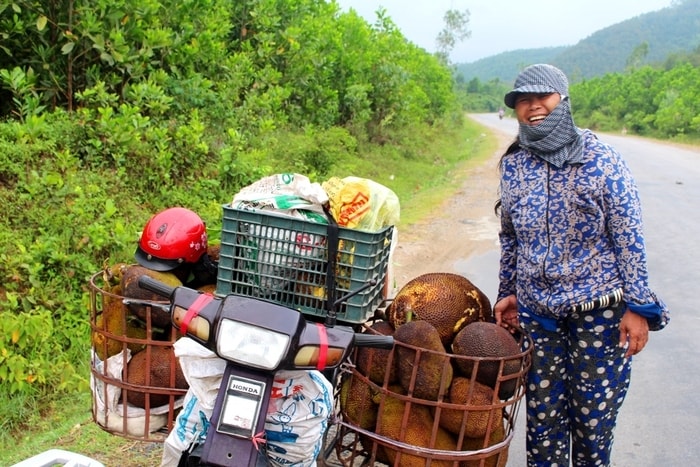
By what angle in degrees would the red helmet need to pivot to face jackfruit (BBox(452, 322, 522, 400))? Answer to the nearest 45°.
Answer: approximately 90° to its left

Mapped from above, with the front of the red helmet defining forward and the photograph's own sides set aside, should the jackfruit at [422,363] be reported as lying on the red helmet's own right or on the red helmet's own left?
on the red helmet's own left

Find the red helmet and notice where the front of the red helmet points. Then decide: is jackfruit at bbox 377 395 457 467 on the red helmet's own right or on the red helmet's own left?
on the red helmet's own left

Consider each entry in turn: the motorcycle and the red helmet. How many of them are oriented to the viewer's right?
0

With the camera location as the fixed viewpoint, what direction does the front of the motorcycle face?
facing the viewer

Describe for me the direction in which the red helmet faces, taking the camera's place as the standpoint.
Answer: facing the viewer and to the left of the viewer

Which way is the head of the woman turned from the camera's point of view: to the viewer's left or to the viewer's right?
to the viewer's left

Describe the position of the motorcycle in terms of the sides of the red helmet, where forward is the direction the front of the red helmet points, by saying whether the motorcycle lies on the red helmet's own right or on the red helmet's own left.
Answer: on the red helmet's own left

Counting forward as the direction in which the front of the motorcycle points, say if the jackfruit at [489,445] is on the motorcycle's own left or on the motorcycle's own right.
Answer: on the motorcycle's own left

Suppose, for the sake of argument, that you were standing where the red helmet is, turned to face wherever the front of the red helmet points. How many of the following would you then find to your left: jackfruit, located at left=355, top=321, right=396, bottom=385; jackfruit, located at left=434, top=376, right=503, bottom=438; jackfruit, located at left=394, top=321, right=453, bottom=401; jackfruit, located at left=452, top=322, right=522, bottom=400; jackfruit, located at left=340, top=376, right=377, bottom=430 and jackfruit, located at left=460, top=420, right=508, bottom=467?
6
